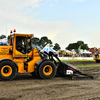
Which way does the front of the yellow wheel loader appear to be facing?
to the viewer's right
